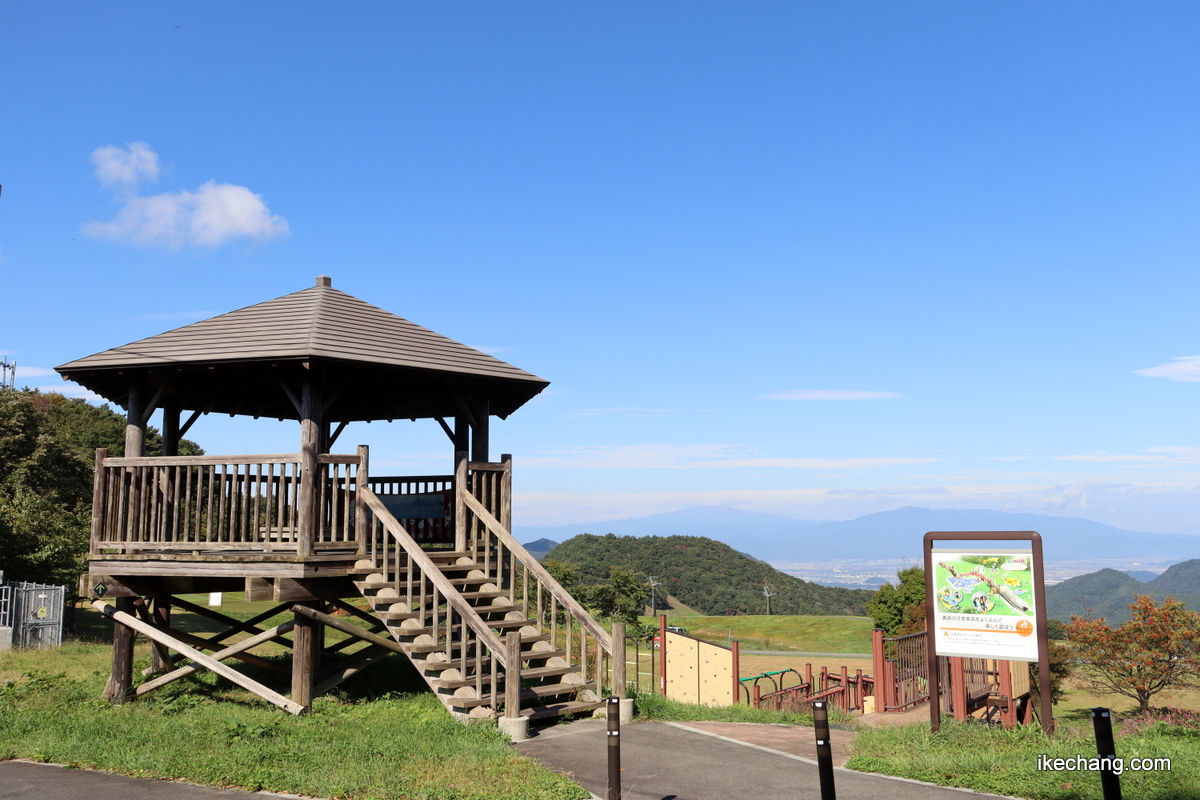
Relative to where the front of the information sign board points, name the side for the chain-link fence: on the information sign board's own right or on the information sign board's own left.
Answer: on the information sign board's own right

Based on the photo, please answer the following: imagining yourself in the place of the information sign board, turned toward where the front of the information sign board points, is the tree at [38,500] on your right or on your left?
on your right

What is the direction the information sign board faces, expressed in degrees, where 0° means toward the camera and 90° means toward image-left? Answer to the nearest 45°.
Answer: approximately 0°

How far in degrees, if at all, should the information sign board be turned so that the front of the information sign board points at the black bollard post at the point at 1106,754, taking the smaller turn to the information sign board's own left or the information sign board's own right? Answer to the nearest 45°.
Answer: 0° — it already faces it

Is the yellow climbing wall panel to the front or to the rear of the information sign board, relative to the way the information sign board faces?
to the rear

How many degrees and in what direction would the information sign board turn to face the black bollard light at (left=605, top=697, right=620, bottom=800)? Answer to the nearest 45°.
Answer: approximately 45° to its right

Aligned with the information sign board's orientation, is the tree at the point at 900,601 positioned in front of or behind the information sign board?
behind
